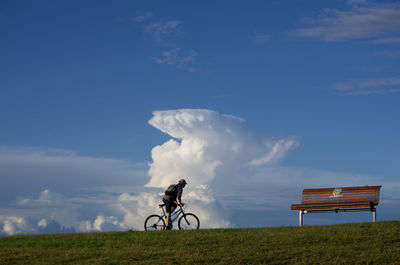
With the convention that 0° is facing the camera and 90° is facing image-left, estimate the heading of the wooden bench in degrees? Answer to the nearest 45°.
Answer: approximately 45°
